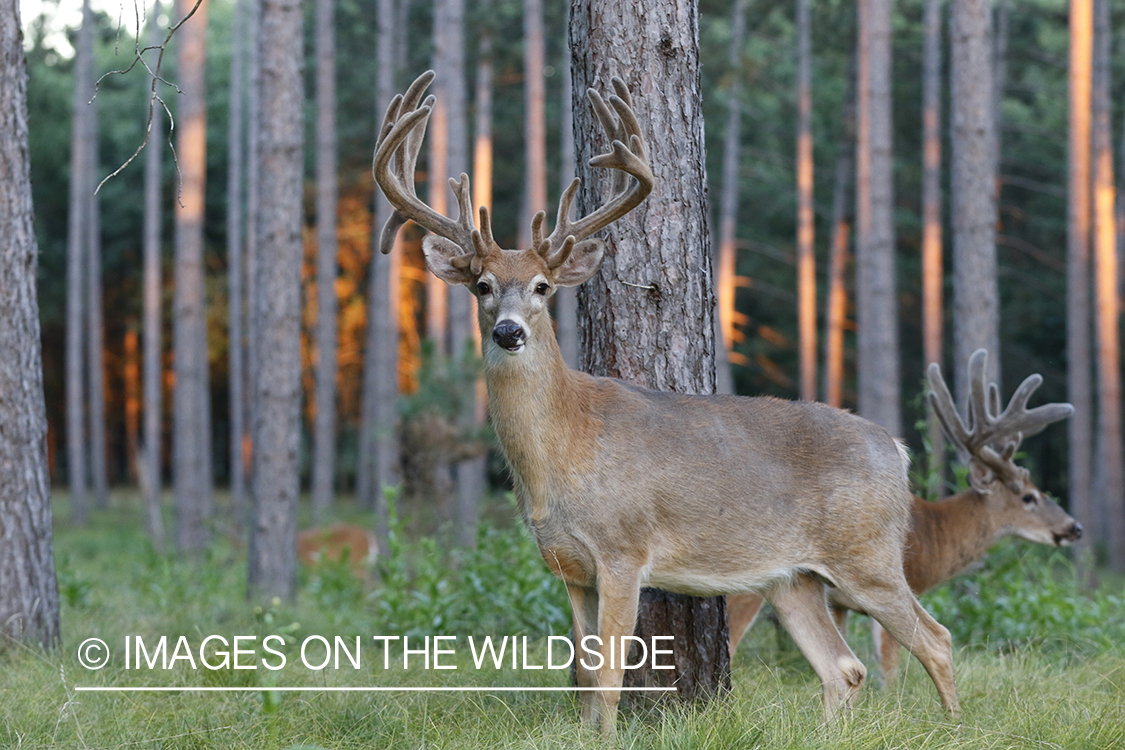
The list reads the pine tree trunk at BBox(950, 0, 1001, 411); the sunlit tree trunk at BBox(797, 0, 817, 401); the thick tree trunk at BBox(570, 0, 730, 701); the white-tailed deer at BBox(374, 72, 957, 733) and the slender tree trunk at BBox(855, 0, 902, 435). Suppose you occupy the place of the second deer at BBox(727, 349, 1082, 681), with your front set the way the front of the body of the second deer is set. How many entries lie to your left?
3

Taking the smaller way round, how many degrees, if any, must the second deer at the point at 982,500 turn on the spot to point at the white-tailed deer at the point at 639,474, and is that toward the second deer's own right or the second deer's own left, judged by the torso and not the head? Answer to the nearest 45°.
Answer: approximately 135° to the second deer's own right

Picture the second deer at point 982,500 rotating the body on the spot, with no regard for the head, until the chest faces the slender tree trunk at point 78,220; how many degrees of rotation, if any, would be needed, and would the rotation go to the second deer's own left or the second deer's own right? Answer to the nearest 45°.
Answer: approximately 135° to the second deer's own left

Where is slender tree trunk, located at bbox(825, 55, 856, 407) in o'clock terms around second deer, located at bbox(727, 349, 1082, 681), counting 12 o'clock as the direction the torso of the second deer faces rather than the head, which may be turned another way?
The slender tree trunk is roughly at 9 o'clock from the second deer.

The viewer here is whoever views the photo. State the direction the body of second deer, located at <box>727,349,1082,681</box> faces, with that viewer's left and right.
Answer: facing to the right of the viewer

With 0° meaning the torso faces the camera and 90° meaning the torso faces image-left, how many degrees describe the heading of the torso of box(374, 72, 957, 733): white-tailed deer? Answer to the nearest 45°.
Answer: approximately 45°

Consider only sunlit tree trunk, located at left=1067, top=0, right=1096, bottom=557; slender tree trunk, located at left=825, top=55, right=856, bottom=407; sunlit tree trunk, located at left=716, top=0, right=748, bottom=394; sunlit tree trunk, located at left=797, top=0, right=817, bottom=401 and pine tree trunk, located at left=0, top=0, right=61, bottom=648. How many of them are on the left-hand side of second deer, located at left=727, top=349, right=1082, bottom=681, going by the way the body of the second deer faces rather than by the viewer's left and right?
4

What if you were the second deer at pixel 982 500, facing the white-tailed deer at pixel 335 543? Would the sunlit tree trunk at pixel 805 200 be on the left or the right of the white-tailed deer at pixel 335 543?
right

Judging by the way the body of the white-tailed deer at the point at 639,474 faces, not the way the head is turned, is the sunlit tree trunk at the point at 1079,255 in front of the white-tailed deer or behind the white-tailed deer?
behind
